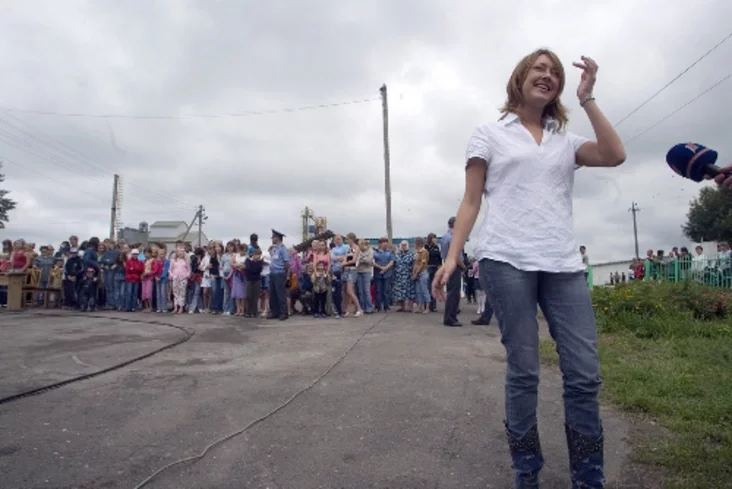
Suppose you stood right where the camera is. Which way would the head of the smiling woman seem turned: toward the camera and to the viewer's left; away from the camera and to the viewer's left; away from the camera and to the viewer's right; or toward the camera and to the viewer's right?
toward the camera and to the viewer's right

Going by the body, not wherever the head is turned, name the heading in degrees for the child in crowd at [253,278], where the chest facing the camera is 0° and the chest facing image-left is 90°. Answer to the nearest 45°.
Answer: approximately 0°

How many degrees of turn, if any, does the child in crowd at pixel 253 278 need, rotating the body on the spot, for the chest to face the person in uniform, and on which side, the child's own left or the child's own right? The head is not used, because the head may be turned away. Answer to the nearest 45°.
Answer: approximately 45° to the child's own left

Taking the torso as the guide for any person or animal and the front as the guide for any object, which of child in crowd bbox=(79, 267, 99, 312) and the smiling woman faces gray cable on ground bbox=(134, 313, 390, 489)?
the child in crowd

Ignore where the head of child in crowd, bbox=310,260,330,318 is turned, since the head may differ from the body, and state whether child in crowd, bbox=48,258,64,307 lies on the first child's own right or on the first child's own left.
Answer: on the first child's own right

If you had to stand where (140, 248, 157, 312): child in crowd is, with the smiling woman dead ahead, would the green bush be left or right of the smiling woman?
left

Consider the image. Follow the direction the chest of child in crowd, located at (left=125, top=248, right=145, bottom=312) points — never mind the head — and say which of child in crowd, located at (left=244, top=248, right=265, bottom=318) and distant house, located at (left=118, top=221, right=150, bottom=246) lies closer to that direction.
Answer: the child in crowd

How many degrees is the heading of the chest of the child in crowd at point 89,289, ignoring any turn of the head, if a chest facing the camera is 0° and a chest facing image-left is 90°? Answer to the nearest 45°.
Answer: approximately 0°
